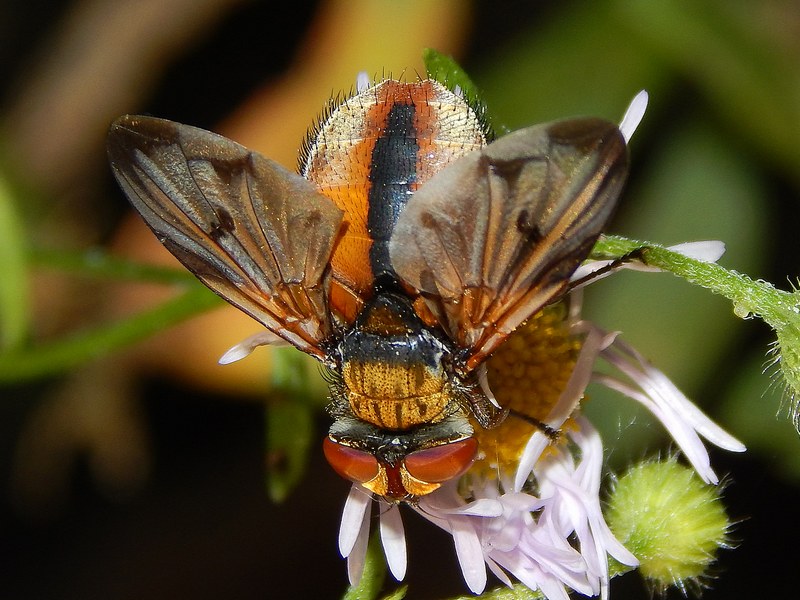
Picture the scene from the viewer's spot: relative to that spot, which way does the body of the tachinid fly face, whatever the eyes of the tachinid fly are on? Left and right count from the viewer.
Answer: facing the viewer

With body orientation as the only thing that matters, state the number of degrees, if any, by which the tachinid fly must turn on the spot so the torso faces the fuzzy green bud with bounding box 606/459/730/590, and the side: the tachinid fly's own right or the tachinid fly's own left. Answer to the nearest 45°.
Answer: approximately 90° to the tachinid fly's own left

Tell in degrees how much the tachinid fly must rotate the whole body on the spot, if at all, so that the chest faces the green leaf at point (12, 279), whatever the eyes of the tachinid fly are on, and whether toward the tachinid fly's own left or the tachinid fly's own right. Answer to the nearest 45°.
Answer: approximately 135° to the tachinid fly's own right
